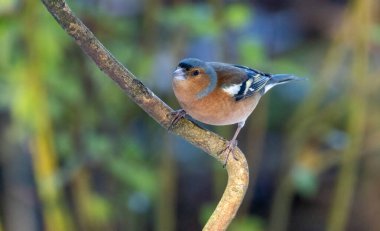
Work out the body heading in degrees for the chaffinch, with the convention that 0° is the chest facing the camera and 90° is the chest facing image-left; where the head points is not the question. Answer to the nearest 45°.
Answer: approximately 45°
